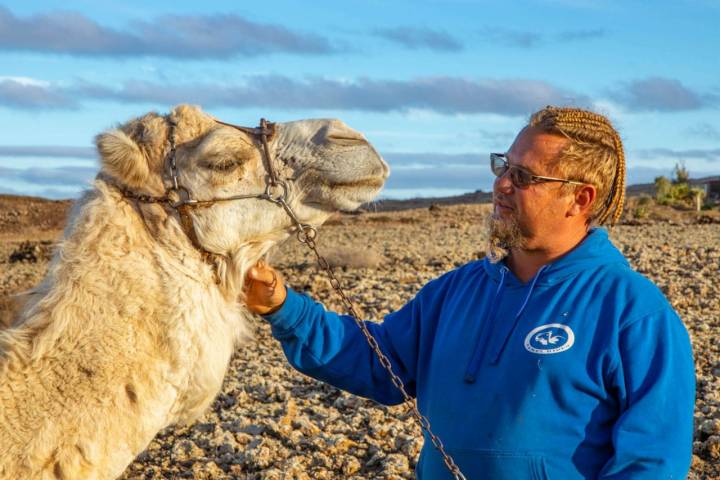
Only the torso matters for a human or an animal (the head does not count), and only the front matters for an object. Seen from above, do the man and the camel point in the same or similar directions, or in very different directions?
very different directions

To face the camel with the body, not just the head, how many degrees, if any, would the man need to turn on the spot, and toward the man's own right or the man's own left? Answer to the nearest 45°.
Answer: approximately 45° to the man's own right

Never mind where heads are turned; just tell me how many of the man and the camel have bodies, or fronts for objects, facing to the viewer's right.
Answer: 1

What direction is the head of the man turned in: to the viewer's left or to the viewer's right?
to the viewer's left

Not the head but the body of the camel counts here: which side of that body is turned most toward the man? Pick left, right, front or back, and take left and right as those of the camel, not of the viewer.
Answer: front

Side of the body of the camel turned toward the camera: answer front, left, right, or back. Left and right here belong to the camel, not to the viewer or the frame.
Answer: right

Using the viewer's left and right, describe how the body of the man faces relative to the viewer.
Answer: facing the viewer and to the left of the viewer

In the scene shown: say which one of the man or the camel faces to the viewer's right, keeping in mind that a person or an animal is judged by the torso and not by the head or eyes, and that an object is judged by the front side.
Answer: the camel
